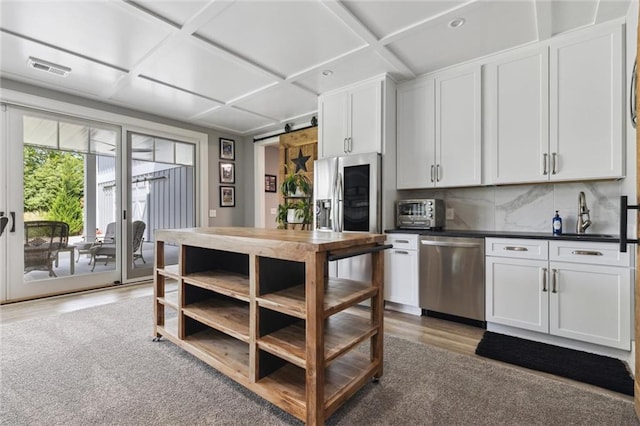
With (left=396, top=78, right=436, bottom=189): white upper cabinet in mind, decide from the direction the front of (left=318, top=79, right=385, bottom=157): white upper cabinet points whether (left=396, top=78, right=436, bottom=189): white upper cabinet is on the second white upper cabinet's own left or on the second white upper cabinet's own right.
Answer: on the second white upper cabinet's own left

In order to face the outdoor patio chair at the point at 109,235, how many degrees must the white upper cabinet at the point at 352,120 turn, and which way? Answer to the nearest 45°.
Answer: approximately 45° to its right

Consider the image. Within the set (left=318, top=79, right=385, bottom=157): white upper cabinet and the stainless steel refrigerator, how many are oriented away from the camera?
0

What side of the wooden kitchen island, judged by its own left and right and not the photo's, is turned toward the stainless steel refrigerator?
back

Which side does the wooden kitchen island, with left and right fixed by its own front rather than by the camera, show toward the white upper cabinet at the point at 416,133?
back

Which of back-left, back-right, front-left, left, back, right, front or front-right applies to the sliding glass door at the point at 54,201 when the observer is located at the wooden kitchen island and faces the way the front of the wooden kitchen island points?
right

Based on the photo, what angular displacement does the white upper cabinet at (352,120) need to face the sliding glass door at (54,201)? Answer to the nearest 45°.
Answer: approximately 45° to its right

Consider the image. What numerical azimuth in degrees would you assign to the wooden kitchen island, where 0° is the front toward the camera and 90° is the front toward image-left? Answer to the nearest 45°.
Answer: approximately 45°

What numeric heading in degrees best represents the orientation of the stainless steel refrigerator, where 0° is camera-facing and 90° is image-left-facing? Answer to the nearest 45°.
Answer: approximately 45°
